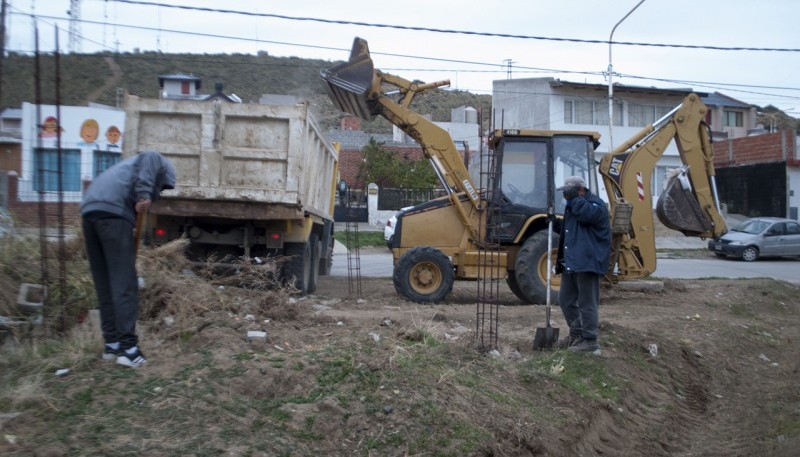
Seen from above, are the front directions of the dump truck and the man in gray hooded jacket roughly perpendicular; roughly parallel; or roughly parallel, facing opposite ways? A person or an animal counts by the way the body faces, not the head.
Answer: roughly perpendicular

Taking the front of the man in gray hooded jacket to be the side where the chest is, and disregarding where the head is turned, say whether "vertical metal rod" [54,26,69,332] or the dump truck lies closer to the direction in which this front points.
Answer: the dump truck

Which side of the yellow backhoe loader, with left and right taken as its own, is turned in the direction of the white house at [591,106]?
right

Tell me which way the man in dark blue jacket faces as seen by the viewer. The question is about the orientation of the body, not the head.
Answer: to the viewer's left

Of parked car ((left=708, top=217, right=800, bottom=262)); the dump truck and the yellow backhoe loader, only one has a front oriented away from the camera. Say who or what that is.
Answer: the dump truck

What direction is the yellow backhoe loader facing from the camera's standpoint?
to the viewer's left

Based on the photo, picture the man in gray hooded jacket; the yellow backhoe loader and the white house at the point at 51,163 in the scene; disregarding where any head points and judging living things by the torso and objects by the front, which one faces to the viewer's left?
the yellow backhoe loader

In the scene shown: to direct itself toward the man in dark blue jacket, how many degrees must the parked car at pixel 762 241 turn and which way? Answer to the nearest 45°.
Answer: approximately 45° to its left

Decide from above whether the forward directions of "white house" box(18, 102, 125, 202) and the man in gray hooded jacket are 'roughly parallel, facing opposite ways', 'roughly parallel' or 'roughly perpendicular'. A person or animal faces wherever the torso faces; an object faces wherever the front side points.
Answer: roughly perpendicular

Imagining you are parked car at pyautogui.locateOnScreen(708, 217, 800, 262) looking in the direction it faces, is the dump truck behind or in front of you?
in front

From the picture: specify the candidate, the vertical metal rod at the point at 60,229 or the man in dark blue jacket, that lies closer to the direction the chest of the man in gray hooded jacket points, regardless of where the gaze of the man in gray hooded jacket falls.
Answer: the man in dark blue jacket

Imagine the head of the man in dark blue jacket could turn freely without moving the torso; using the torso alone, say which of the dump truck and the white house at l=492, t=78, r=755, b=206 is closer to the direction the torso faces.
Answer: the dump truck

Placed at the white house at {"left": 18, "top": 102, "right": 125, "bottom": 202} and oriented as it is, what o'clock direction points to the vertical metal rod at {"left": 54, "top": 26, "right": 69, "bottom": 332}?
The vertical metal rod is roughly at 12 o'clock from the white house.

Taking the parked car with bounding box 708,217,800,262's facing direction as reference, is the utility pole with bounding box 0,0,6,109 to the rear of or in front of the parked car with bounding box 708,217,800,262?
in front

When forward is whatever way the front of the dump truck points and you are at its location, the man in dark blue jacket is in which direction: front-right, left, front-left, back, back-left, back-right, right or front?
back-right
